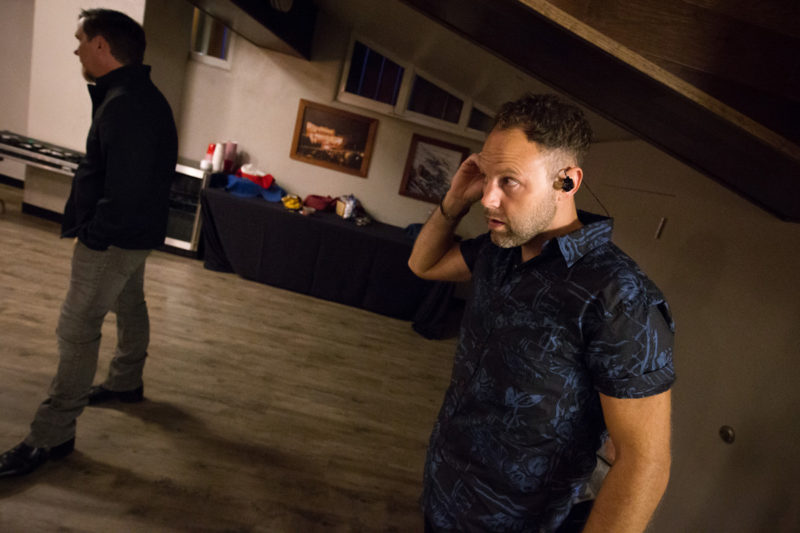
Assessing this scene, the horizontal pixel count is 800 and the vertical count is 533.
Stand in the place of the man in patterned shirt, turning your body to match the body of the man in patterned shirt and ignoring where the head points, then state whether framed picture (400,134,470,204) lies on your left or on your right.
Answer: on your right

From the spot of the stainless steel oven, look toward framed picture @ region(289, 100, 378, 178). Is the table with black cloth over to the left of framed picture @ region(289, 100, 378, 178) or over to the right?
right

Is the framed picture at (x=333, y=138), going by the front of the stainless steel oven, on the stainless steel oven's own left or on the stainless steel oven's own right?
on the stainless steel oven's own left

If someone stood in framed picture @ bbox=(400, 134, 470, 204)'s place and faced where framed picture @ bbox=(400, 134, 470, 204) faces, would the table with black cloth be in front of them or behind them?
in front

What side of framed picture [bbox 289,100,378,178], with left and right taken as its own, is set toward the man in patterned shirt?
front

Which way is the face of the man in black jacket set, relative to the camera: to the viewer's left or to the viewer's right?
to the viewer's left

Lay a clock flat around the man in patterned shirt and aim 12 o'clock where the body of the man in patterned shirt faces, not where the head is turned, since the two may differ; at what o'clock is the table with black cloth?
The table with black cloth is roughly at 3 o'clock from the man in patterned shirt.

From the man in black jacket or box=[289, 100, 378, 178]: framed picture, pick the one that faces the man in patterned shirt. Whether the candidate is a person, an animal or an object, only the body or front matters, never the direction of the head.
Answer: the framed picture

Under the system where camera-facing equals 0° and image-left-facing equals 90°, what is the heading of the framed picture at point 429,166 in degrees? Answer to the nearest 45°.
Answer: approximately 0°

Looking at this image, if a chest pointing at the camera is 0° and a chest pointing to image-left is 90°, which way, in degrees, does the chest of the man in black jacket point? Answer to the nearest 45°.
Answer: approximately 90°

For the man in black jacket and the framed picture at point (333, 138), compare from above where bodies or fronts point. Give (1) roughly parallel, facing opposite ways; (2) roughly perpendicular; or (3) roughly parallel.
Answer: roughly perpendicular

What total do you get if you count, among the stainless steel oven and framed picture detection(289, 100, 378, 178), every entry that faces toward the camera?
2

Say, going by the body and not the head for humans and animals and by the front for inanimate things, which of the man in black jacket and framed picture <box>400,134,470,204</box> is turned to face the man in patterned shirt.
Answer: the framed picture

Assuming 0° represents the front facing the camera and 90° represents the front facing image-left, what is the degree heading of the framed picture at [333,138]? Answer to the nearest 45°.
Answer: approximately 0°

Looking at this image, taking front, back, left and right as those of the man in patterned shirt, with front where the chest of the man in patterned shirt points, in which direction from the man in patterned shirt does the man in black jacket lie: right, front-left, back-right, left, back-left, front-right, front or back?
front-right

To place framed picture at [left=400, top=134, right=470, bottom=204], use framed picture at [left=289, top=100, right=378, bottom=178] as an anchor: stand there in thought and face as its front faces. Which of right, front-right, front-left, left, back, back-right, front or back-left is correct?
left

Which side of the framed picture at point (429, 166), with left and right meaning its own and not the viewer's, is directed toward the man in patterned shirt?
front
